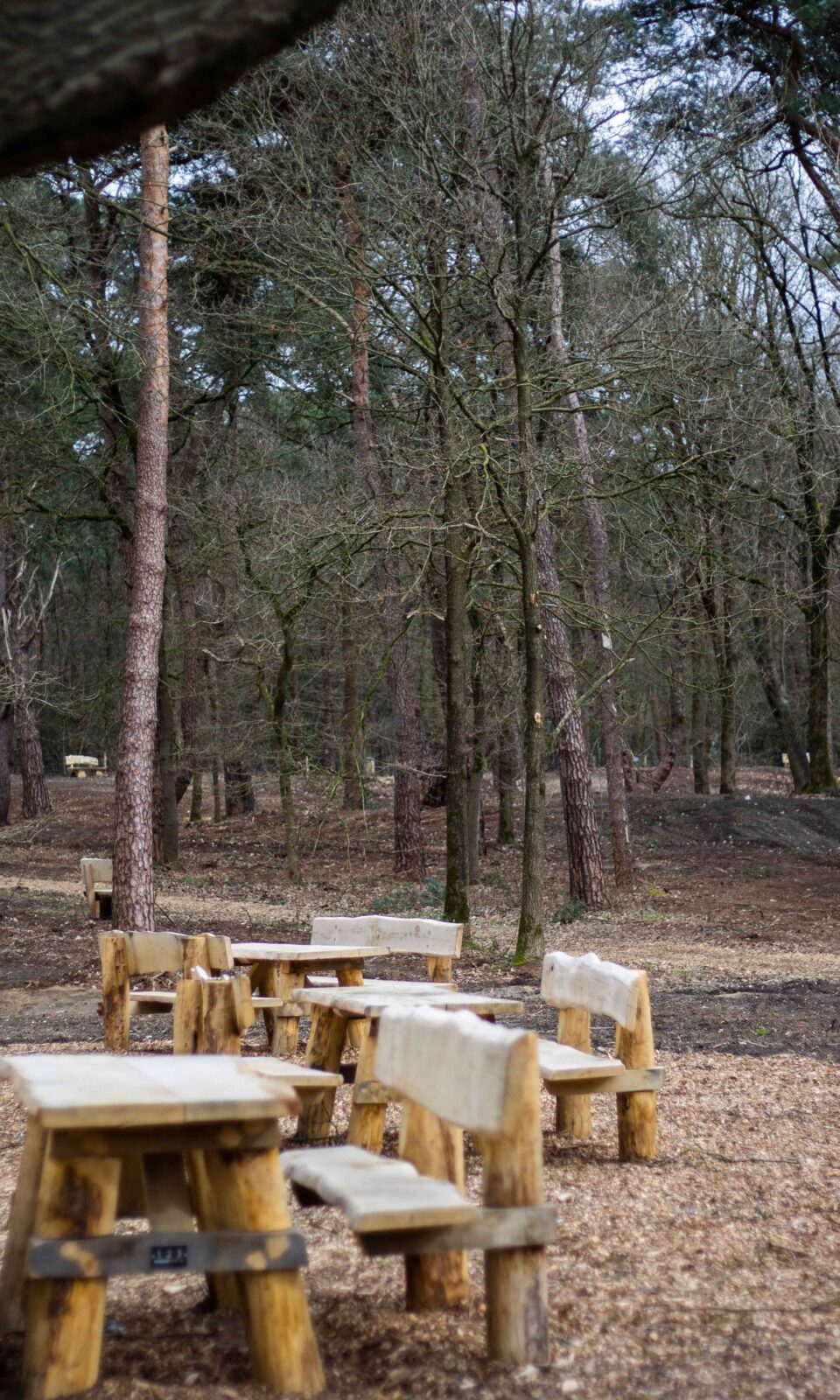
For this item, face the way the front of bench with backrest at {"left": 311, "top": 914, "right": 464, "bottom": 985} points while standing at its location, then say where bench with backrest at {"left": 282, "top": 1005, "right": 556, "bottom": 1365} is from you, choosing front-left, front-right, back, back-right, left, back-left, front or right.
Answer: front-left

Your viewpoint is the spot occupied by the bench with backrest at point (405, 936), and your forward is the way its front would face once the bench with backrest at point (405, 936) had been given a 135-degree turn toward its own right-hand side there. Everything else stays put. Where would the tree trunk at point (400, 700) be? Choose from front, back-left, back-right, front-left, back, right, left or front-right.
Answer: front

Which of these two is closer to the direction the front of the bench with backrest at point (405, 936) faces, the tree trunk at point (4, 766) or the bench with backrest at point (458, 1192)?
the bench with backrest

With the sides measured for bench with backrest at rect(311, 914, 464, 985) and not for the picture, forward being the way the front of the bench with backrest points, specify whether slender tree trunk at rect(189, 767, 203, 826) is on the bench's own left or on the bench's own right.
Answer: on the bench's own right

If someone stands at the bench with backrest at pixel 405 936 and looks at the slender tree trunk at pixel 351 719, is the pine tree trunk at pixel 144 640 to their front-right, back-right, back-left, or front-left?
front-left

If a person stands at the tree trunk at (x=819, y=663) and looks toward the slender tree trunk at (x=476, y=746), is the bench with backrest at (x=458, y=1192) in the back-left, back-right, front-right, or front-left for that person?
front-left

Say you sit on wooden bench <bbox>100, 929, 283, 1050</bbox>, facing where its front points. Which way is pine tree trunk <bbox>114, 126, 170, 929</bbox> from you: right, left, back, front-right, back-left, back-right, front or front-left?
front-left

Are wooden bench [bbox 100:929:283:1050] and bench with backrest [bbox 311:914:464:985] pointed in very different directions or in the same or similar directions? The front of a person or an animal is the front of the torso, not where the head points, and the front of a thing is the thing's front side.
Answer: very different directions

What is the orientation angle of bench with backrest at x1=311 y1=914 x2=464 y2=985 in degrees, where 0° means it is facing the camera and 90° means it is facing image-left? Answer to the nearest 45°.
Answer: approximately 45°

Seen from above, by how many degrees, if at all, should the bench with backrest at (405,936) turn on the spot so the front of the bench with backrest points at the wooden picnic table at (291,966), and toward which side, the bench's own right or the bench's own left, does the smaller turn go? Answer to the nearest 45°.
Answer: approximately 45° to the bench's own right

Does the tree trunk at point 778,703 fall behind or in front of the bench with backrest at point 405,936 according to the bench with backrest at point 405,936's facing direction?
behind

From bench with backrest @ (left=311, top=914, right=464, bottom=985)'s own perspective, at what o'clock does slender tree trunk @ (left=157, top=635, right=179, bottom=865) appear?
The slender tree trunk is roughly at 4 o'clock from the bench with backrest.
